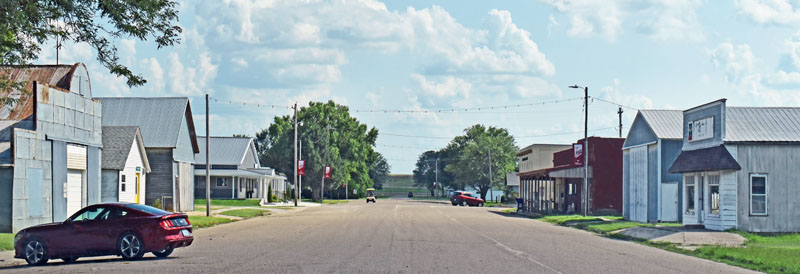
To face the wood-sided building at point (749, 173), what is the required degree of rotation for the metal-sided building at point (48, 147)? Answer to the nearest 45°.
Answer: approximately 45° to its left

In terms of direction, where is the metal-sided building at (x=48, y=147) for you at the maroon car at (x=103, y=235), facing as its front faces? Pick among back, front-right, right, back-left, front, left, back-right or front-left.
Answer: front-right

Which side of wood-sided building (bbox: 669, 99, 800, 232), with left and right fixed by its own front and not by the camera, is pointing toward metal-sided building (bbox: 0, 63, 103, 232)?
front

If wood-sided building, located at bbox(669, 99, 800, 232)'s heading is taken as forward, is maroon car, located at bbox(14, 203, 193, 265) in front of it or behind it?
in front

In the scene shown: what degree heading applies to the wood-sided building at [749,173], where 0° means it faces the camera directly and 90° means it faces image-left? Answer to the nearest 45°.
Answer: approximately 45°

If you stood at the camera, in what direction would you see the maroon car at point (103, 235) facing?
facing away from the viewer and to the left of the viewer

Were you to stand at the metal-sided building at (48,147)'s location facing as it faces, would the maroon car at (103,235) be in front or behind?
in front

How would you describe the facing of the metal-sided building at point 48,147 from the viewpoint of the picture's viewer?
facing the viewer and to the right of the viewer
